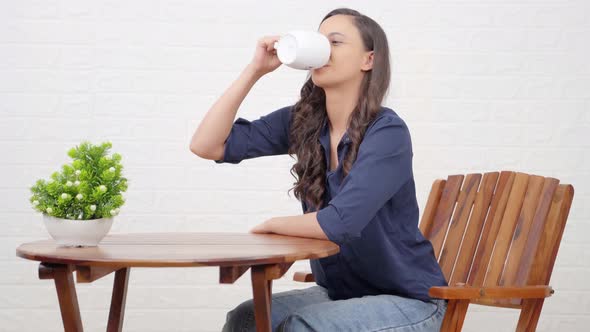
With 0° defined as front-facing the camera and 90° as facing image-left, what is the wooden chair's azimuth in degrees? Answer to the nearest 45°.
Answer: approximately 45°

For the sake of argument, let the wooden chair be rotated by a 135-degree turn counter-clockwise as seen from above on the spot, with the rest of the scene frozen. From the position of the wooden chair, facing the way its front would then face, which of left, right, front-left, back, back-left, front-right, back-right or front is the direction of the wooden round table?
back-right

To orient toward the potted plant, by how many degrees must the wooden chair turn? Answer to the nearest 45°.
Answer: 0° — it already faces it

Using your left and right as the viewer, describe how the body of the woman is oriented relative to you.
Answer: facing the viewer and to the left of the viewer

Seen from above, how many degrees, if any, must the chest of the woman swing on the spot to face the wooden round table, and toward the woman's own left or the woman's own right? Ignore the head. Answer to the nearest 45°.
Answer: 0° — they already face it
